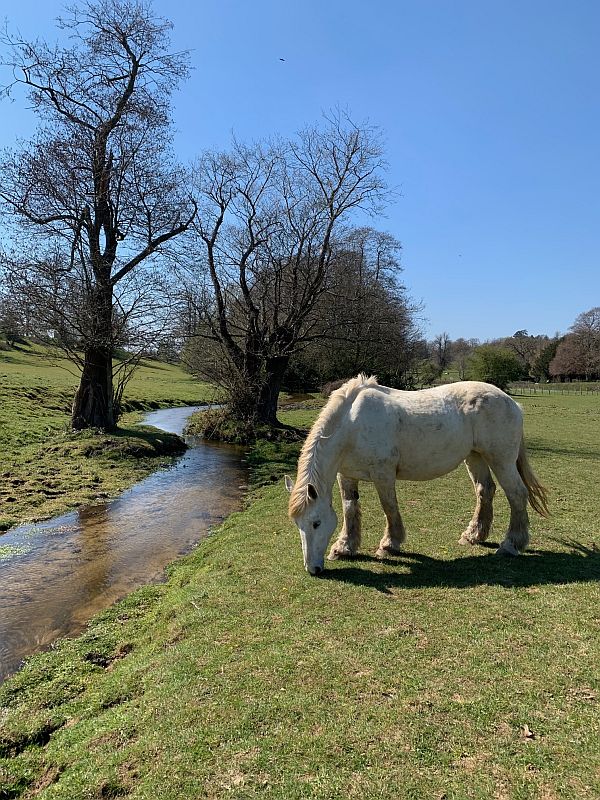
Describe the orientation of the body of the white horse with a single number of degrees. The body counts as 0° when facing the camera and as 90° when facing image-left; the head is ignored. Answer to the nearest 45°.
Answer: approximately 90°

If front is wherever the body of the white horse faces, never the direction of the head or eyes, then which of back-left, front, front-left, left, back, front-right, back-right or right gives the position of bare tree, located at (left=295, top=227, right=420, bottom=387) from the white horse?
right
